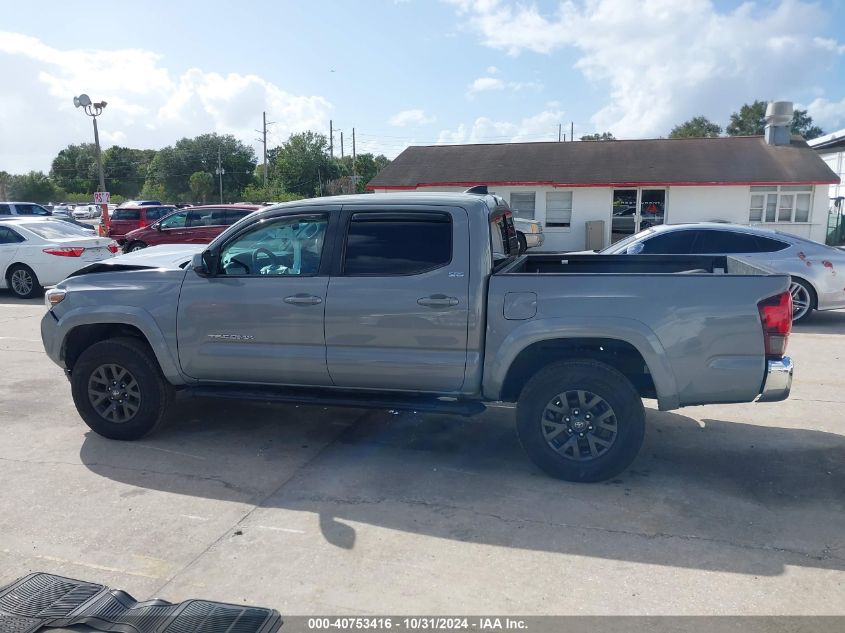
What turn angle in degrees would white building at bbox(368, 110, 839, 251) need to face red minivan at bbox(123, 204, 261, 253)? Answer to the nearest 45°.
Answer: approximately 45° to its right

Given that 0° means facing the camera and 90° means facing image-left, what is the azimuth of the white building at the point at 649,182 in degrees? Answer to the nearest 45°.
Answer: approximately 0°

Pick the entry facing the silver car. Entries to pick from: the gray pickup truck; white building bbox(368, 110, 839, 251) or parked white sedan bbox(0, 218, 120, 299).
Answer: the white building

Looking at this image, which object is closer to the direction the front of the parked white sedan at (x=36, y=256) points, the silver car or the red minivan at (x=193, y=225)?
the red minivan

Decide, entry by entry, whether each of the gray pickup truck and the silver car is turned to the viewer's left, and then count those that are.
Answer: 2

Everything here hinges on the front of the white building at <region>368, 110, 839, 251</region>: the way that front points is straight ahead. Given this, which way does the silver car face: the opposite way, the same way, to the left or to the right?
to the right

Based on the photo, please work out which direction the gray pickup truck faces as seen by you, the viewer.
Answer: facing to the left of the viewer

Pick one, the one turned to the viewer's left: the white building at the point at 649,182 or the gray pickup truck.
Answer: the gray pickup truck

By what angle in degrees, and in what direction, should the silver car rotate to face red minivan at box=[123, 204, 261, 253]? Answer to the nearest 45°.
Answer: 0° — it already faces it

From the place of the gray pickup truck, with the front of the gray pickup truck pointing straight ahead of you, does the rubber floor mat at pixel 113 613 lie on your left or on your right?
on your left

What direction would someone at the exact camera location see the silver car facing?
facing to the left of the viewer
